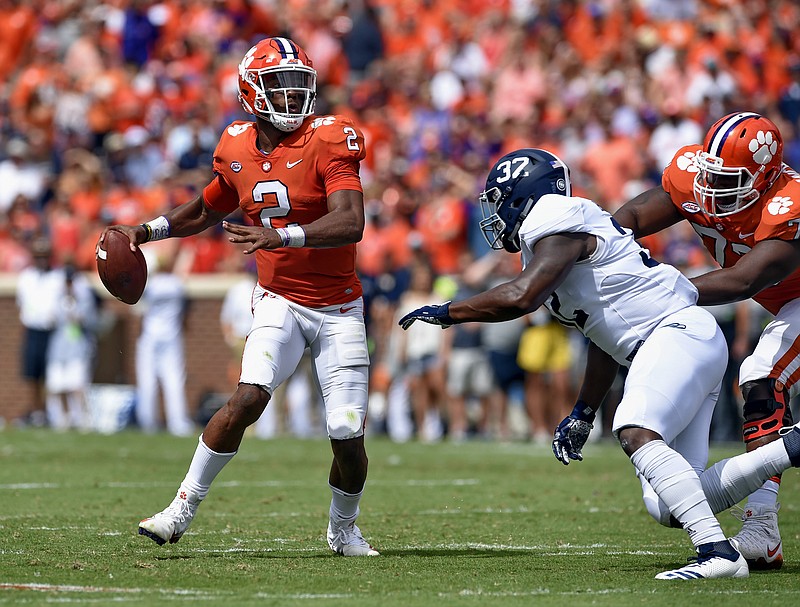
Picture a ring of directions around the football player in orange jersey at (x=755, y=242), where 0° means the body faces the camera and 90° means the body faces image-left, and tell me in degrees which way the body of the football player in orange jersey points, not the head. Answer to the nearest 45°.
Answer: approximately 45°

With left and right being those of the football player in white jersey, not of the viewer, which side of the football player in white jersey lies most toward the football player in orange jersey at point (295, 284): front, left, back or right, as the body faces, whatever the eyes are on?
front

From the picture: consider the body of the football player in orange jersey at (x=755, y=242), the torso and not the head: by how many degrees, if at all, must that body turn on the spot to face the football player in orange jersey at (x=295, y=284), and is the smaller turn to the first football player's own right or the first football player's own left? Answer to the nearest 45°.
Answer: approximately 45° to the first football player's own right

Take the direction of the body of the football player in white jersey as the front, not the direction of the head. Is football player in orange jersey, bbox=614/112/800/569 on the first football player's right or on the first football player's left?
on the first football player's right

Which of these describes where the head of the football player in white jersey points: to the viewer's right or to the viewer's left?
to the viewer's left

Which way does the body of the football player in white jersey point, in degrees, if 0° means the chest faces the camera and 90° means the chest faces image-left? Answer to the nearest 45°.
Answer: approximately 90°

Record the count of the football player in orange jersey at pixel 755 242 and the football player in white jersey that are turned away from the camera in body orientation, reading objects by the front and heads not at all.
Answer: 0

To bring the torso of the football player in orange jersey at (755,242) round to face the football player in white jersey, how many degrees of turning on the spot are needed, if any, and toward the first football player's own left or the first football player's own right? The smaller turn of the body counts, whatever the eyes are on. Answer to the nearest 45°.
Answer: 0° — they already face them
